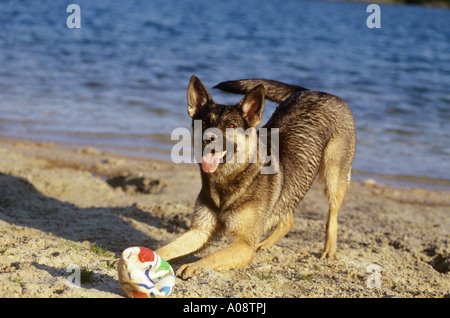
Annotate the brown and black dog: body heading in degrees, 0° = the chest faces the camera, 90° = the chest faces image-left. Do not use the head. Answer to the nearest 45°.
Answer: approximately 45°
